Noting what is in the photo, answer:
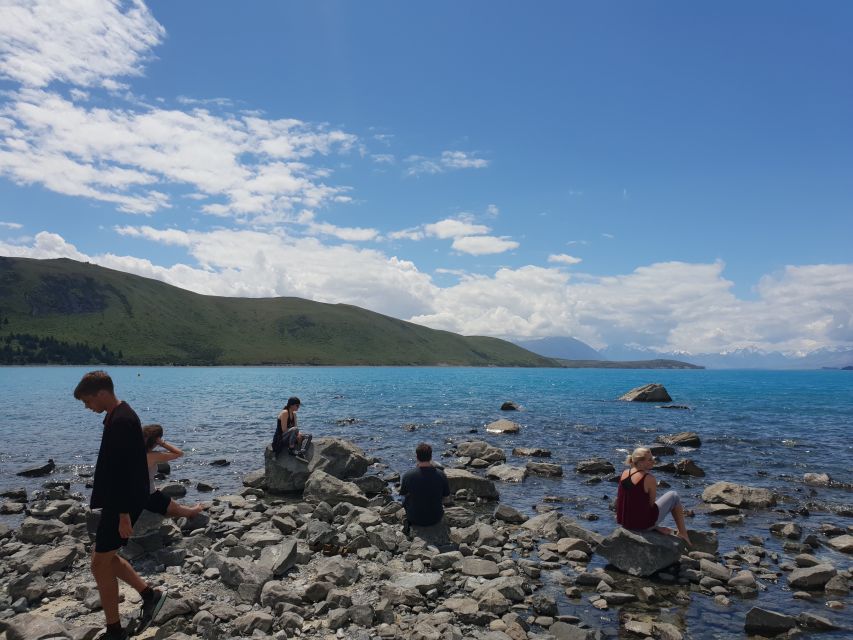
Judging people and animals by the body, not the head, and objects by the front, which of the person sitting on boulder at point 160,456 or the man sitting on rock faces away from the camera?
the man sitting on rock

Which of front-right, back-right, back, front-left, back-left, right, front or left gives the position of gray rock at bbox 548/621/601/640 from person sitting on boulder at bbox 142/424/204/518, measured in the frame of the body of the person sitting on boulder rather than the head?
front-right

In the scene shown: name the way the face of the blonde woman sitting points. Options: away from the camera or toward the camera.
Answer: away from the camera

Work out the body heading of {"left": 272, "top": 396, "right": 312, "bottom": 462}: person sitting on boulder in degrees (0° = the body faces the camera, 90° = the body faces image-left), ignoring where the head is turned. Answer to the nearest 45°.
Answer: approximately 270°

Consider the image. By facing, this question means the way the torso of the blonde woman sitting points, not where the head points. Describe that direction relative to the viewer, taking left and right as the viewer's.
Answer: facing away from the viewer and to the right of the viewer

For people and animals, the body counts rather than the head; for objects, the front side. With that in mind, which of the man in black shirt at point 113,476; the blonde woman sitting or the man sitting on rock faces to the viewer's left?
the man in black shirt

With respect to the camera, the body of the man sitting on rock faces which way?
away from the camera

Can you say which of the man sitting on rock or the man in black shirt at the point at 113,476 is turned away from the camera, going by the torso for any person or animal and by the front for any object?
the man sitting on rock

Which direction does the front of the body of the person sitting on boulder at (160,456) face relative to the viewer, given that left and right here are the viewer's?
facing to the right of the viewer

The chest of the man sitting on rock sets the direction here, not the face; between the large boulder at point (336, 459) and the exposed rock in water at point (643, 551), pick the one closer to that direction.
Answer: the large boulder

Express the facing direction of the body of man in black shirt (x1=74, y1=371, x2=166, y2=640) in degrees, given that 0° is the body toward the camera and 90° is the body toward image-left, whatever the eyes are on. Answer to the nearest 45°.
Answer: approximately 90°

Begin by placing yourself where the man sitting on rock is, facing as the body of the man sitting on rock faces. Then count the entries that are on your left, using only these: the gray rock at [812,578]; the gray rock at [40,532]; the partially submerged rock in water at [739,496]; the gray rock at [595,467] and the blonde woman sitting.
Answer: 1
